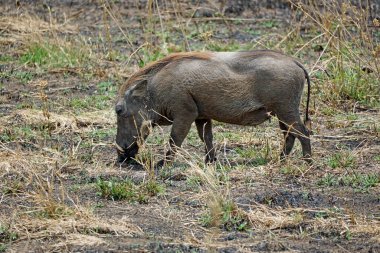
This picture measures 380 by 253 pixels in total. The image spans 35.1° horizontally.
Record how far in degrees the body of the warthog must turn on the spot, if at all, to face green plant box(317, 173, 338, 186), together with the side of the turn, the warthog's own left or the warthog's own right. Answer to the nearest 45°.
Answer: approximately 135° to the warthog's own left

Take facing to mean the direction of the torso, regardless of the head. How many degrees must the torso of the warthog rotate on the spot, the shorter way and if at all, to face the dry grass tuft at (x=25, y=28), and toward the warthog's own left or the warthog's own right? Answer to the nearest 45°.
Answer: approximately 45° to the warthog's own right

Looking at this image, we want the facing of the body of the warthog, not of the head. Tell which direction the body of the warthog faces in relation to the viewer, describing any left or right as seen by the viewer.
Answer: facing to the left of the viewer

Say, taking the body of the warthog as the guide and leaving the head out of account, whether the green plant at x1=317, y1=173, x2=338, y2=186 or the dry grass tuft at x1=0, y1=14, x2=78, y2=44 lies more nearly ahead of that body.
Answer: the dry grass tuft

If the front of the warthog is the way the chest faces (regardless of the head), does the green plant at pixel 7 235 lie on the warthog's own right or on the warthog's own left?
on the warthog's own left
